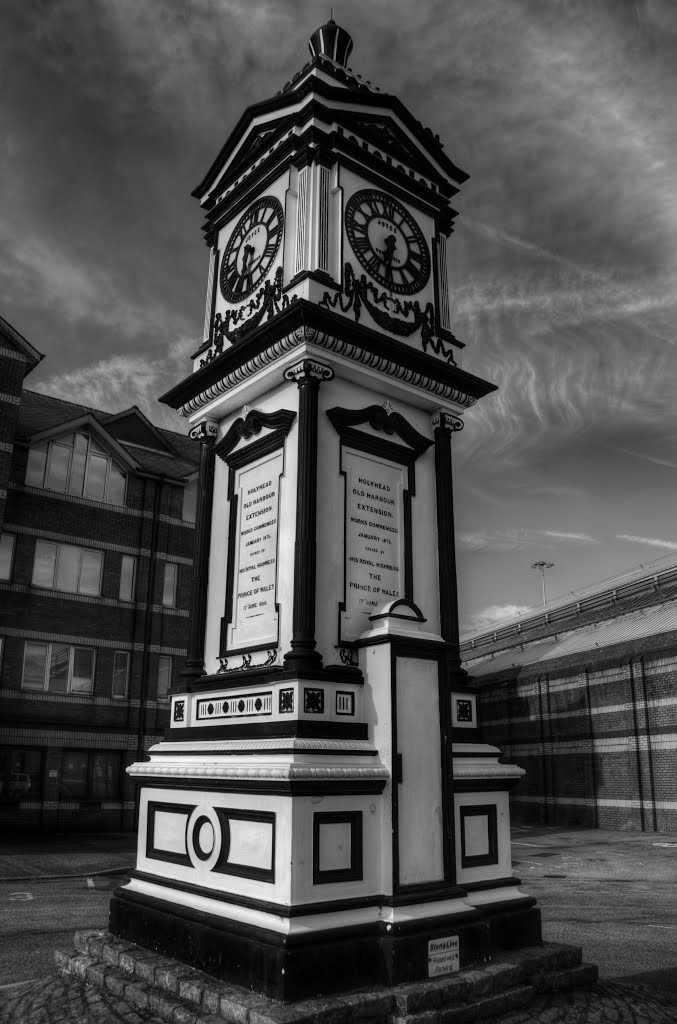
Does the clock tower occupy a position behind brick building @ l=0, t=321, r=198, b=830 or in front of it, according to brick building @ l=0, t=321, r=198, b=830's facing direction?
in front
